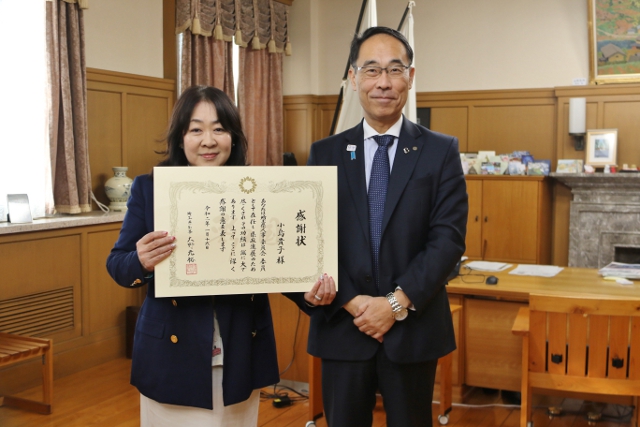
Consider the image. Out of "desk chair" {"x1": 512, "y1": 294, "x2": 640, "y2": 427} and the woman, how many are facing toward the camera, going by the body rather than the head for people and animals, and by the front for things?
1

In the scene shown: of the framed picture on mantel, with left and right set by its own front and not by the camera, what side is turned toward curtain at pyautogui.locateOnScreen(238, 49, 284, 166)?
right

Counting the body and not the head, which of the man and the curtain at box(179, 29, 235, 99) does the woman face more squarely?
the man

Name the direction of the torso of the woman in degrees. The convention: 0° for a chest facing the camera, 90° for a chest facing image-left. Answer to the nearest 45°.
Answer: approximately 0°

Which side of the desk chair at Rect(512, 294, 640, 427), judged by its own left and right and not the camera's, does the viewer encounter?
back

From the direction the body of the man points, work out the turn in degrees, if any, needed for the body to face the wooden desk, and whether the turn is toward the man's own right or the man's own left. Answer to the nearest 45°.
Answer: approximately 180°

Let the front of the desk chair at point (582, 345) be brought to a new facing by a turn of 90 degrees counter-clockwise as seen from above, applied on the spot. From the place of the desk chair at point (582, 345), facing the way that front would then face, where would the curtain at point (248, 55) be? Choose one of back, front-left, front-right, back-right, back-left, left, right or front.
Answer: front-right

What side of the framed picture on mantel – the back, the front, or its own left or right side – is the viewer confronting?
front

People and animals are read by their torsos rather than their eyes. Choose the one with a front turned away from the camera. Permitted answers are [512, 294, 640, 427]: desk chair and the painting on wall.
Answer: the desk chair

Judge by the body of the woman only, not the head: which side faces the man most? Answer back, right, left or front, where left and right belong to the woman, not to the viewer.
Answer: left
